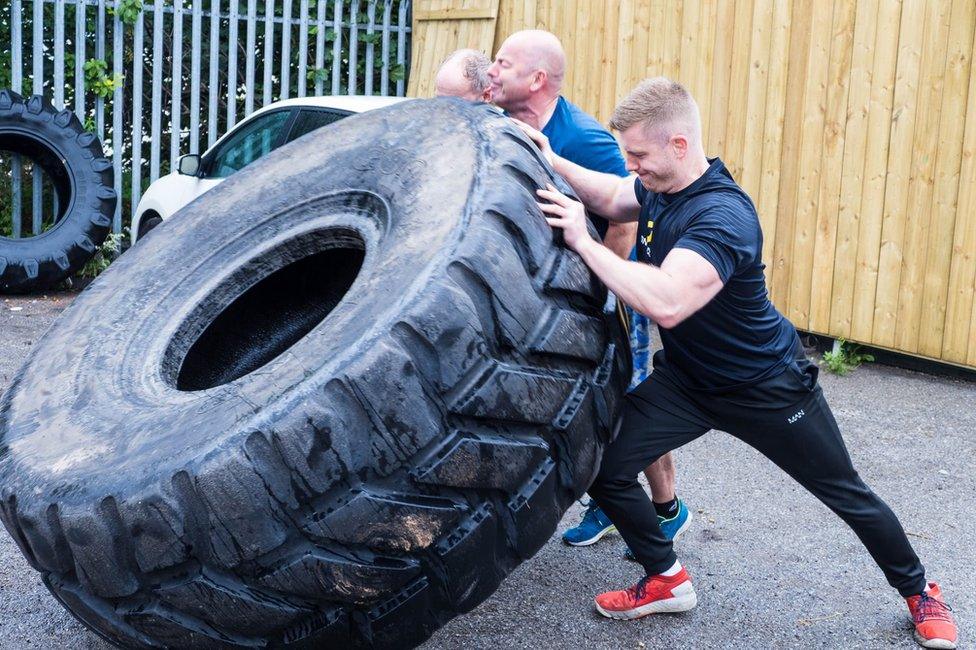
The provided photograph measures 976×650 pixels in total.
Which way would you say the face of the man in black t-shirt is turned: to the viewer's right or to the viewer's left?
to the viewer's left

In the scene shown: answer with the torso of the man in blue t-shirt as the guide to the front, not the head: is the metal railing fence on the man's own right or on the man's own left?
on the man's own right

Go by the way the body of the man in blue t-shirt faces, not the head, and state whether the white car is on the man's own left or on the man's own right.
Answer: on the man's own right

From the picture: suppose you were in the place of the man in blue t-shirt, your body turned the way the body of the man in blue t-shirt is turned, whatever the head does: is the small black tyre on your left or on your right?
on your right

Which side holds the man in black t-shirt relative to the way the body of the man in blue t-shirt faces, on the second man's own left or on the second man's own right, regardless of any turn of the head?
on the second man's own left

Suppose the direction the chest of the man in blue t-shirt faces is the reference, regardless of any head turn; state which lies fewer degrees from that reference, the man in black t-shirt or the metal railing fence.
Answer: the metal railing fence

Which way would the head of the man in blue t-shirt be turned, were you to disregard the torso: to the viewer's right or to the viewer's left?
to the viewer's left

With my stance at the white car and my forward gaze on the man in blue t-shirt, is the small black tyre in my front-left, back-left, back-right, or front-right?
back-right

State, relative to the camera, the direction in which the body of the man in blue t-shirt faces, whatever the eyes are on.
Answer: to the viewer's left
